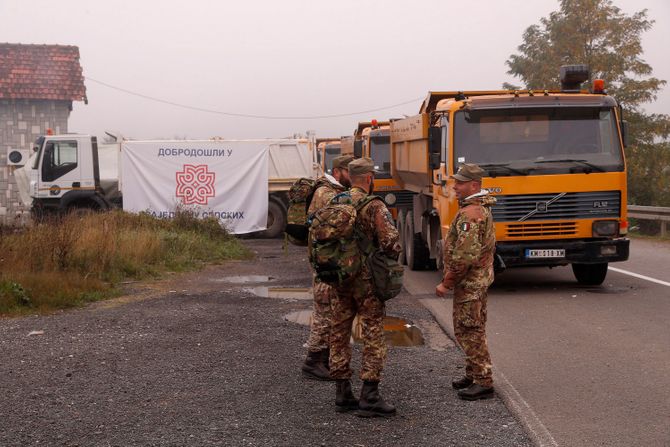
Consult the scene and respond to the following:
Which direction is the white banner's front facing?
toward the camera

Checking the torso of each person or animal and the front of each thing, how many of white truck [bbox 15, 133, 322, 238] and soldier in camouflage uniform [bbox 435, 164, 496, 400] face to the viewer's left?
2

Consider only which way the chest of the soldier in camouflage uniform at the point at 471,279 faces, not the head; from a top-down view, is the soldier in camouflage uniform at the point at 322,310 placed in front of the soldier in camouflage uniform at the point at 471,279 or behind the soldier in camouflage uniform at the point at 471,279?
in front

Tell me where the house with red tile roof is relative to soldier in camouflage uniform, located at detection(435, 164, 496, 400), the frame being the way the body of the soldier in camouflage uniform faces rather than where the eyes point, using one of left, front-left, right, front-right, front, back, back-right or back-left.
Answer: front-right

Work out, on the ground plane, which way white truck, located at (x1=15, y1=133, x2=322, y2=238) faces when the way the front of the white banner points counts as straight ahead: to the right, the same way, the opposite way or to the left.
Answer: to the right

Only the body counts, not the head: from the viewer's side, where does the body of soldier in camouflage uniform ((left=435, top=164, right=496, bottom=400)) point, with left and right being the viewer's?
facing to the left of the viewer

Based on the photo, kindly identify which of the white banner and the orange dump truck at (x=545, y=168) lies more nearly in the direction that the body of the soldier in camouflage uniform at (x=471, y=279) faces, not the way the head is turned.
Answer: the white banner

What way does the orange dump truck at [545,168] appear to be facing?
toward the camera

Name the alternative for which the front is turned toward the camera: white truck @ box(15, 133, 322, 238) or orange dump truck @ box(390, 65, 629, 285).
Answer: the orange dump truck

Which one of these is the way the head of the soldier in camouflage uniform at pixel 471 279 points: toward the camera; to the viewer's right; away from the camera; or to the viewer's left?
to the viewer's left

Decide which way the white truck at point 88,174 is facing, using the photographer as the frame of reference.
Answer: facing to the left of the viewer

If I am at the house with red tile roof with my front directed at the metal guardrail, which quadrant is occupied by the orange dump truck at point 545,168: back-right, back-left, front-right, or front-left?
front-right

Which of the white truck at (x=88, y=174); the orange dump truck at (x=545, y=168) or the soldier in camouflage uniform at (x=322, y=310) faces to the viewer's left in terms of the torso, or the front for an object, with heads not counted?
the white truck

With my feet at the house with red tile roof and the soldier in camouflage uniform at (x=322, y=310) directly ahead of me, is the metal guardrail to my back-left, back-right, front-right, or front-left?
front-left

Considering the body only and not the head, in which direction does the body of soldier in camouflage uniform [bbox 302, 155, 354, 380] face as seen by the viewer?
to the viewer's right

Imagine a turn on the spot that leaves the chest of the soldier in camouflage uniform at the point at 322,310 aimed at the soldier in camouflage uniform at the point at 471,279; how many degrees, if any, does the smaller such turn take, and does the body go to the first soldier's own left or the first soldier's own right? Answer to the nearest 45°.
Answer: approximately 45° to the first soldier's own right
